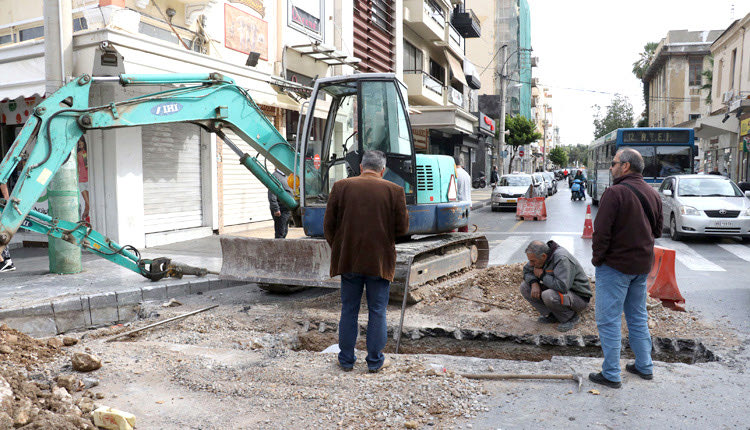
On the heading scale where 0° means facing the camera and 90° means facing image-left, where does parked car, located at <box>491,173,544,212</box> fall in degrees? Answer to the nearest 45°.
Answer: approximately 45°

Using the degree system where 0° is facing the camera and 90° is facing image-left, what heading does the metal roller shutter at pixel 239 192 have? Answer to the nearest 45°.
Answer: approximately 315°

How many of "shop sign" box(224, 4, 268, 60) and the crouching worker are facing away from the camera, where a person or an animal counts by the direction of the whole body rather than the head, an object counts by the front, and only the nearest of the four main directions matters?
0

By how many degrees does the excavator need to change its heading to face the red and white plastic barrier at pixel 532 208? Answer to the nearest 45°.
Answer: approximately 180°

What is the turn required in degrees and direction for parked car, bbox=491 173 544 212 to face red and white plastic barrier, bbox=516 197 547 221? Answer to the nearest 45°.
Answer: approximately 45° to its left

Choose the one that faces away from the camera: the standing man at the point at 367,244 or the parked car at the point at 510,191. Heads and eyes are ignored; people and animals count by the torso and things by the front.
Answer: the standing man

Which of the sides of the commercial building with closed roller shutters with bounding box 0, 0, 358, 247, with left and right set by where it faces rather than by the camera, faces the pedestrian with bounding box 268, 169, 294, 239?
front

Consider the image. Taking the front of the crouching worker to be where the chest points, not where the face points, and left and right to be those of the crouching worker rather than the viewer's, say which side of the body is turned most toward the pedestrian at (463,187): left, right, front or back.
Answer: right

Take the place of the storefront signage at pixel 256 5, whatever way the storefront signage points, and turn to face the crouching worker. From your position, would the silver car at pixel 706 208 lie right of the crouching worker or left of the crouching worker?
left

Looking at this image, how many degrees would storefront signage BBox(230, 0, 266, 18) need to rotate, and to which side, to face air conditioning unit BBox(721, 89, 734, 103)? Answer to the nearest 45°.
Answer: approximately 90° to its left

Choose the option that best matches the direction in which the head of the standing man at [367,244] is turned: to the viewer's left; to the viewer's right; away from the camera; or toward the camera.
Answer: away from the camera
